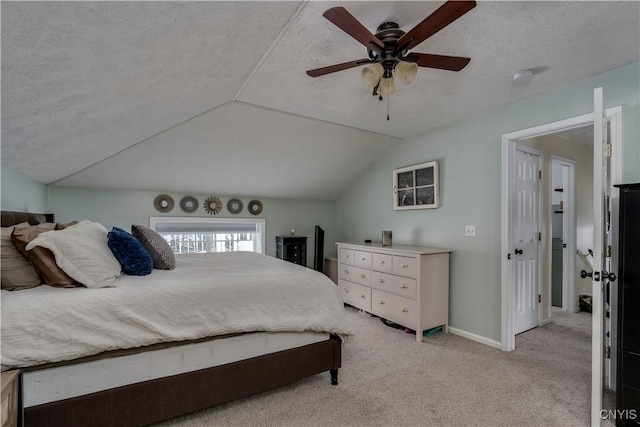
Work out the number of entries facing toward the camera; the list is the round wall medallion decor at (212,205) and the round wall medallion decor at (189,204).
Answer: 2

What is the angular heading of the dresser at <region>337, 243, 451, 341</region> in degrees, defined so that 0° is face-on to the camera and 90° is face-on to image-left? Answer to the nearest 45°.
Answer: approximately 45°

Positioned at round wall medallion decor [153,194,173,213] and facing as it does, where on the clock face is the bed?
The bed is roughly at 12 o'clock from the round wall medallion decor.

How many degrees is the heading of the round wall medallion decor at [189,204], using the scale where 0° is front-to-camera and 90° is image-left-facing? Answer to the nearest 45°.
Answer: approximately 0°

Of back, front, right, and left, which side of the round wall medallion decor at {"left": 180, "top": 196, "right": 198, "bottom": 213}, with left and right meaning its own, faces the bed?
front

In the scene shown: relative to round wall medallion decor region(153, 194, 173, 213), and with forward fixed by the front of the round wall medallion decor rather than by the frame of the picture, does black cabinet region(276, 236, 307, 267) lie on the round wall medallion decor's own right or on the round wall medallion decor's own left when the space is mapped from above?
on the round wall medallion decor's own left
